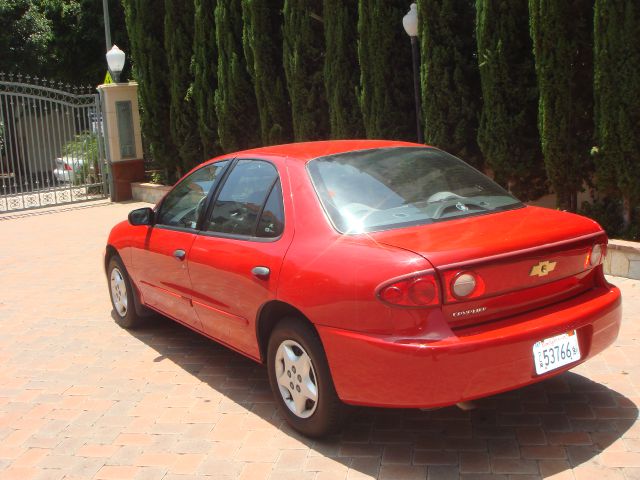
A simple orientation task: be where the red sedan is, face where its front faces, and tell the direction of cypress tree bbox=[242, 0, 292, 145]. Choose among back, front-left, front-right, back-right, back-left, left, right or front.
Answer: front-right

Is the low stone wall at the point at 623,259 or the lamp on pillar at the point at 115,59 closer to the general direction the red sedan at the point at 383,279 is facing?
the lamp on pillar

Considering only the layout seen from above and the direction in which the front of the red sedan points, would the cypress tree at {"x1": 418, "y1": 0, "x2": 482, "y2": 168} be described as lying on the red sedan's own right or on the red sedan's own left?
on the red sedan's own right

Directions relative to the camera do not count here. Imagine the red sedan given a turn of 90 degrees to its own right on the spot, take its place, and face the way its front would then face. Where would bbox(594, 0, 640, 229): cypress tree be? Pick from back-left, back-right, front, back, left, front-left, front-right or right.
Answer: front

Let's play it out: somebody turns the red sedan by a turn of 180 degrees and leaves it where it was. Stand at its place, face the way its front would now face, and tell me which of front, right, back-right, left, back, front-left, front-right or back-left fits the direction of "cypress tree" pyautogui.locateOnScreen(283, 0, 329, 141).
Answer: back-left

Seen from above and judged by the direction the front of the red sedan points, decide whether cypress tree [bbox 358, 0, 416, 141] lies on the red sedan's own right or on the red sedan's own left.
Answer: on the red sedan's own right

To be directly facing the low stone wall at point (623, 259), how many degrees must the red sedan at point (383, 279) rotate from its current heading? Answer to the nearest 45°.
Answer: approximately 90° to its right

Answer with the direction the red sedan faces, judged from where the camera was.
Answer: facing away from the viewer and to the left of the viewer

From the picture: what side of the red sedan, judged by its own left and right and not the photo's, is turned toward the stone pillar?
front

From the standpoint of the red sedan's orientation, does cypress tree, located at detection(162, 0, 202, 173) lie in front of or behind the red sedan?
in front
